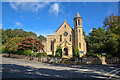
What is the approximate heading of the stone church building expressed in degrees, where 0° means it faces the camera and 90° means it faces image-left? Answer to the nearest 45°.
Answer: approximately 0°
